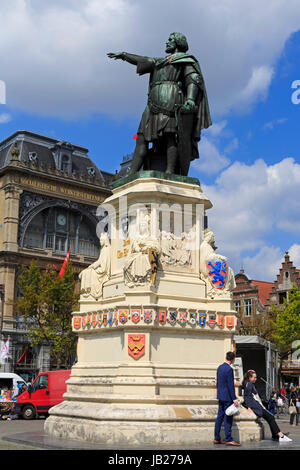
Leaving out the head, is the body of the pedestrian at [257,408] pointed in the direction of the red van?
no

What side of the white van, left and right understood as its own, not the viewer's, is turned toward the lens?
right

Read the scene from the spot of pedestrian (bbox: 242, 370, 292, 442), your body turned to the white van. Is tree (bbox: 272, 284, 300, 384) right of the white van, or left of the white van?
right

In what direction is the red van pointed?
to the viewer's left

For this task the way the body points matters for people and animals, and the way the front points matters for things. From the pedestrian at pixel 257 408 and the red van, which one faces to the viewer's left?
the red van

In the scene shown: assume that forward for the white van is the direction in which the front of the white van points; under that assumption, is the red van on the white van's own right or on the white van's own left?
on the white van's own right

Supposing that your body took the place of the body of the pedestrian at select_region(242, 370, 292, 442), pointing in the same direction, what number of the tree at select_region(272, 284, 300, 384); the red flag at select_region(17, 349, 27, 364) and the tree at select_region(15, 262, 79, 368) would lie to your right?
0

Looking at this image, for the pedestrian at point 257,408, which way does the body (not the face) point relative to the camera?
to the viewer's right
